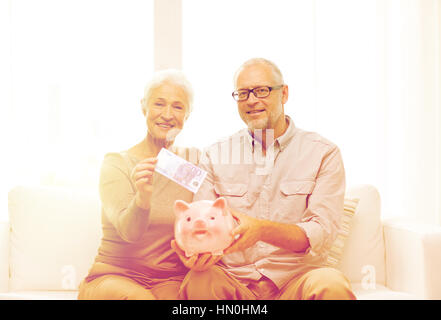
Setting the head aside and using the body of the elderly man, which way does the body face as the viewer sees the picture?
toward the camera

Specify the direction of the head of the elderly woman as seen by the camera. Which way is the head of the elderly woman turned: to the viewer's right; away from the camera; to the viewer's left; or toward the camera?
toward the camera

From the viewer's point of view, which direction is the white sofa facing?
toward the camera

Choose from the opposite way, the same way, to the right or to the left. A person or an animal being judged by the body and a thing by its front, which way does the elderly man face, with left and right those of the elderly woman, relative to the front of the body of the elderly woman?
the same way

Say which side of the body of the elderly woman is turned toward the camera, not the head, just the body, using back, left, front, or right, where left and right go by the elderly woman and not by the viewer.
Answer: front
